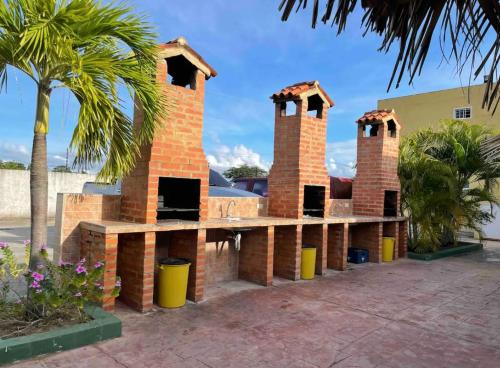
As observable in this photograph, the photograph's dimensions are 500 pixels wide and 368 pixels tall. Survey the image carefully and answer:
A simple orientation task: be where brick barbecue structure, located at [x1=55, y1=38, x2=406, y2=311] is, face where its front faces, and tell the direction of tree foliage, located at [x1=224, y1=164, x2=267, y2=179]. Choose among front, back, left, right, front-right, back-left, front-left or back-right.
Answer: back-left

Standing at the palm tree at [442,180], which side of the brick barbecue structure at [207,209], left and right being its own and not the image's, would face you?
left

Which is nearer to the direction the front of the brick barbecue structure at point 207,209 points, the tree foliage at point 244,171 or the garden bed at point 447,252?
the garden bed

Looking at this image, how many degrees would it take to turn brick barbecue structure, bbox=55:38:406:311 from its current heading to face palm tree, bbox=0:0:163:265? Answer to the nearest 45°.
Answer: approximately 90° to its right

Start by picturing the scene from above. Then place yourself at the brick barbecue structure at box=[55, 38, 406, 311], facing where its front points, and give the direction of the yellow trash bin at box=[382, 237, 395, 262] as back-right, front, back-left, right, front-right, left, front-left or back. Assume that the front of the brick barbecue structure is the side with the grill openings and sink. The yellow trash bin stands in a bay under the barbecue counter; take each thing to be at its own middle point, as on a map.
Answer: left

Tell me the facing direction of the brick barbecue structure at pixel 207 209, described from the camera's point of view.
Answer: facing the viewer and to the right of the viewer

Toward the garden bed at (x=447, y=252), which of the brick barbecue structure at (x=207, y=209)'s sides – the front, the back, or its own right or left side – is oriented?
left

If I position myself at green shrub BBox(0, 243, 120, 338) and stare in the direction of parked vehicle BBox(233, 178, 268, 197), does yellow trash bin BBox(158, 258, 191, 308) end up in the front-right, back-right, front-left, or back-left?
front-right

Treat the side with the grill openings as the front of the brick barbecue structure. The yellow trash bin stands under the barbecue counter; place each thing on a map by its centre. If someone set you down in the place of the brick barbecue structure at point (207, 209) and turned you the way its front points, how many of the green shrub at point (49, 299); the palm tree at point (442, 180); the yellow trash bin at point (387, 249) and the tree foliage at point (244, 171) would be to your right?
1

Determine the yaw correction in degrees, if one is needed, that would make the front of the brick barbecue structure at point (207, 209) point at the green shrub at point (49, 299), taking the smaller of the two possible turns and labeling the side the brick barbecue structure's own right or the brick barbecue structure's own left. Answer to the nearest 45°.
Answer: approximately 90° to the brick barbecue structure's own right

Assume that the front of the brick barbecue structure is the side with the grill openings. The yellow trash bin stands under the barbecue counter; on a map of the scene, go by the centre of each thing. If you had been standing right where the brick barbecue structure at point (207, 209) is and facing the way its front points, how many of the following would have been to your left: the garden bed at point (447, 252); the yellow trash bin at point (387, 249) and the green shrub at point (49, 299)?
2
